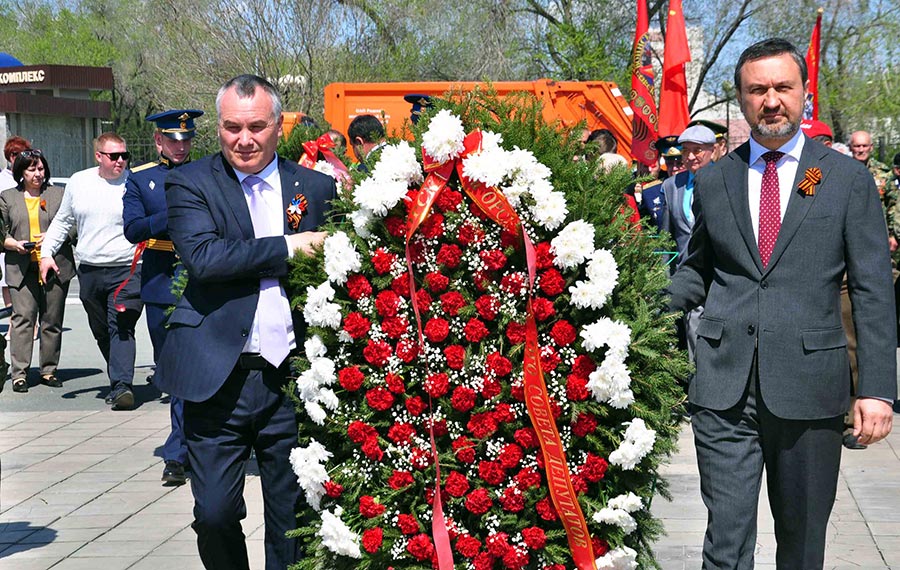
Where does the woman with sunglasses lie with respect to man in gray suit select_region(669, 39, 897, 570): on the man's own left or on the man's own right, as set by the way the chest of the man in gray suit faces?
on the man's own right

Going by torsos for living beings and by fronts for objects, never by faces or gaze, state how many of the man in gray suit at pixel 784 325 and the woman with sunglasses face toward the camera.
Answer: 2

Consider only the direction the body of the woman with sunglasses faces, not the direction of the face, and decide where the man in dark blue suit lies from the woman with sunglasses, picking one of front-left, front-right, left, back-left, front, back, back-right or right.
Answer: front

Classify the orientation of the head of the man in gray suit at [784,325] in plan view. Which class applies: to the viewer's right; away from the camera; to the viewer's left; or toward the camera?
toward the camera

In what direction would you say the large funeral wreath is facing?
toward the camera

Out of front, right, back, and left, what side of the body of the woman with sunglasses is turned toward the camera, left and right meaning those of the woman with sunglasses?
front

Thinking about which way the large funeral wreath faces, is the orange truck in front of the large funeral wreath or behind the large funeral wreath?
behind

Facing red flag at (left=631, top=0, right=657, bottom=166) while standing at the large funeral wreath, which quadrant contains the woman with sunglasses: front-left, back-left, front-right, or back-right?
front-left

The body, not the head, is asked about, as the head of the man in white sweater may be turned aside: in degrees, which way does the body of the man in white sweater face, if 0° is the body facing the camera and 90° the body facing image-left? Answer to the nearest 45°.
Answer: approximately 315°

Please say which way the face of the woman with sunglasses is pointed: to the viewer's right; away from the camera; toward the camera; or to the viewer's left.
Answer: toward the camera

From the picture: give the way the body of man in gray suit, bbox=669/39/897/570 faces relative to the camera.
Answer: toward the camera

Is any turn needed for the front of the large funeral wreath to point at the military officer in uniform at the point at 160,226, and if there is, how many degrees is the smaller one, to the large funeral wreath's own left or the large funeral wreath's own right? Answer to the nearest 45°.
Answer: approximately 135° to the large funeral wreath's own right
